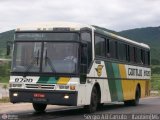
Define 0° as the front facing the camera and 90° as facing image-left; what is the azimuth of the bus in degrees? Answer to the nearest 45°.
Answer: approximately 45°
